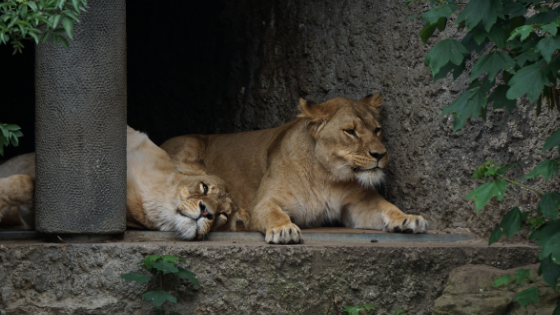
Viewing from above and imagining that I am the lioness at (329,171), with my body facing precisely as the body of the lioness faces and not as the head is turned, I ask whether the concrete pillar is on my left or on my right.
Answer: on my right

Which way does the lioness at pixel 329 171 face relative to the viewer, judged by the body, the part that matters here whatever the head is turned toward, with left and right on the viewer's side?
facing the viewer and to the right of the viewer

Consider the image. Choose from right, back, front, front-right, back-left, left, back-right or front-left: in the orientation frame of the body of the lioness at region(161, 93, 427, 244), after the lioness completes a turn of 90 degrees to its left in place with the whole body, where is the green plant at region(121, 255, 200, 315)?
back
